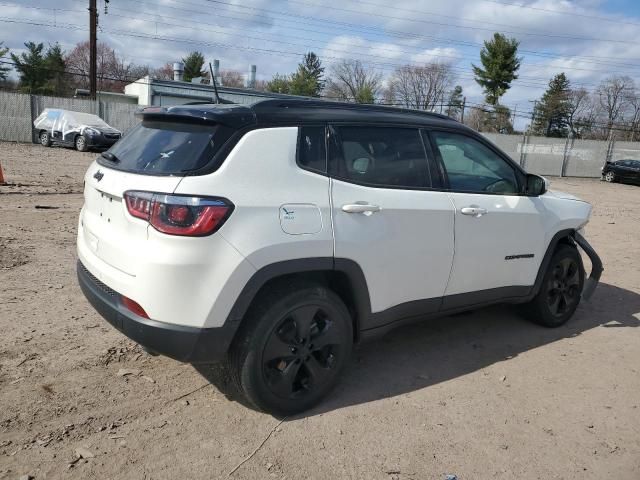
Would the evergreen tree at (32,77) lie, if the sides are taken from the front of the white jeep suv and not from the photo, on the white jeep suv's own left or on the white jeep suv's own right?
on the white jeep suv's own left

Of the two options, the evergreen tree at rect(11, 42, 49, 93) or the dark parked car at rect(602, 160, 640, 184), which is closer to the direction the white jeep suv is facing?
the dark parked car

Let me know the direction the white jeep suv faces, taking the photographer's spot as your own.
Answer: facing away from the viewer and to the right of the viewer

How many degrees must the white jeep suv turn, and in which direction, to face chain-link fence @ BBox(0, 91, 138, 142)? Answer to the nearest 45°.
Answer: approximately 90° to its left

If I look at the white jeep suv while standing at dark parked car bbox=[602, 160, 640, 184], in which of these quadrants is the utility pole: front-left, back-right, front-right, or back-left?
front-right

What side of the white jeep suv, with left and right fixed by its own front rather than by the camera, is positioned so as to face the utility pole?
left

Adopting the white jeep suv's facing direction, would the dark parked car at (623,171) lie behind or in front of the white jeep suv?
in front

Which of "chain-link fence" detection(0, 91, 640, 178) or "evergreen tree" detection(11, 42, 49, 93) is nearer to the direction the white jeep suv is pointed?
the chain-link fence

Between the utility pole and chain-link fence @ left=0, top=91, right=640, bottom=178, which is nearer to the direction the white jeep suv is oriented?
the chain-link fence

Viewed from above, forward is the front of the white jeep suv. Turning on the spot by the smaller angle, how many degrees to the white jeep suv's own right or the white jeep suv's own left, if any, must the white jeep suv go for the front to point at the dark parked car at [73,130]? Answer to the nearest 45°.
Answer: approximately 90° to the white jeep suv's own left

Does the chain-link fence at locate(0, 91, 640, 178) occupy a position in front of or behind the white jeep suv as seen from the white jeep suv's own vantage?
in front
